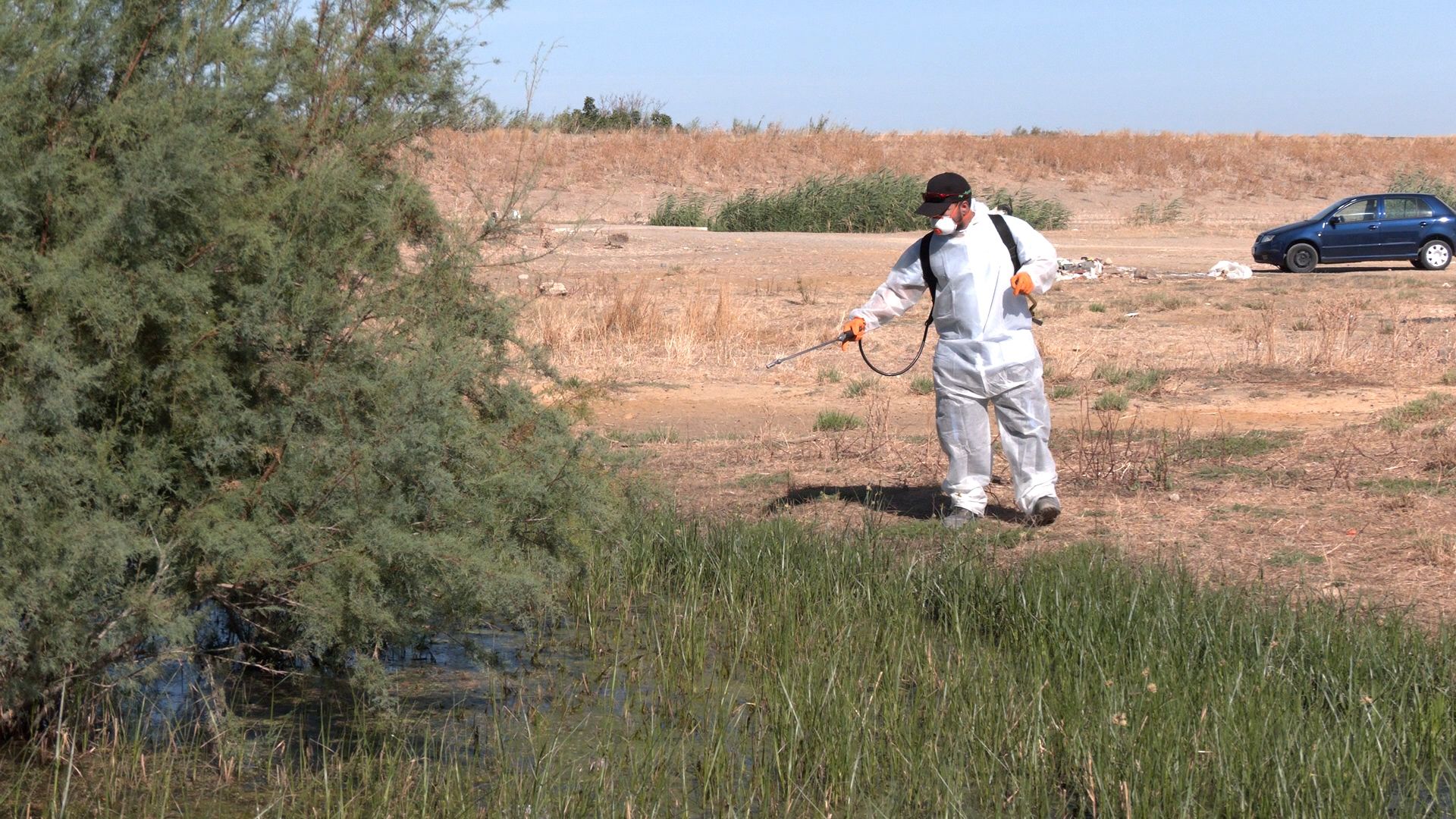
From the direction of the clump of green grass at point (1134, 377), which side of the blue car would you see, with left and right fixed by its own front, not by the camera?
left

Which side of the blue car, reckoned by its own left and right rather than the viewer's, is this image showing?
left

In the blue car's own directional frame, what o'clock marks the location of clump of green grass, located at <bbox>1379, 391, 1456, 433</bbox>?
The clump of green grass is roughly at 9 o'clock from the blue car.

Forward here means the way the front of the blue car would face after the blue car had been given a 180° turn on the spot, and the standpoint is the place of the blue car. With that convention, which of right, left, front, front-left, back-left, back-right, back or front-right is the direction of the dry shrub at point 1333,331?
right

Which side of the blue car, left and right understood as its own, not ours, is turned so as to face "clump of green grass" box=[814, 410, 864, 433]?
left

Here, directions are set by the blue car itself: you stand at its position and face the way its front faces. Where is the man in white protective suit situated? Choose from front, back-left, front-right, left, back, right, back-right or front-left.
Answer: left

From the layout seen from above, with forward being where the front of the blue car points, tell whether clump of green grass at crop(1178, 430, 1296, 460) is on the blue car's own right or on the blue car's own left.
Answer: on the blue car's own left

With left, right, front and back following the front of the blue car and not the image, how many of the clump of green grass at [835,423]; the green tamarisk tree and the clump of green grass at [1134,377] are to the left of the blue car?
3

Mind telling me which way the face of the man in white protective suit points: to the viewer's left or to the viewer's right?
to the viewer's left

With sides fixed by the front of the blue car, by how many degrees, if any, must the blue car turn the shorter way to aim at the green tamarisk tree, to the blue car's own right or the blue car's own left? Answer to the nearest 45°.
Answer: approximately 90° to the blue car's own left

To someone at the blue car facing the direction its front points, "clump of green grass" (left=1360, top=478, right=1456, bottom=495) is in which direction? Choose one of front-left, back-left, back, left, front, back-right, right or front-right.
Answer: left
